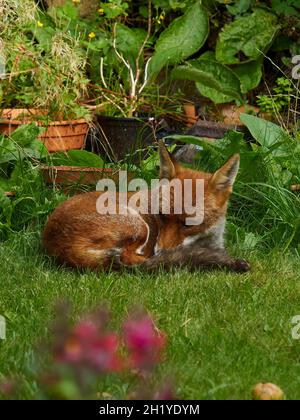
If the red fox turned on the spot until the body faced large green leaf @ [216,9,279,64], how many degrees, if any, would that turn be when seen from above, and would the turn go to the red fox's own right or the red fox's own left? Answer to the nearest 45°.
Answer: approximately 90° to the red fox's own left

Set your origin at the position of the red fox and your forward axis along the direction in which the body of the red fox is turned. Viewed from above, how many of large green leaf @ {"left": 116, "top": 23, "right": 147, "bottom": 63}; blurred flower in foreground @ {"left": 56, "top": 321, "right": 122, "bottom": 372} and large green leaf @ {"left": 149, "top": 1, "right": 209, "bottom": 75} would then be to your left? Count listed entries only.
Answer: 2

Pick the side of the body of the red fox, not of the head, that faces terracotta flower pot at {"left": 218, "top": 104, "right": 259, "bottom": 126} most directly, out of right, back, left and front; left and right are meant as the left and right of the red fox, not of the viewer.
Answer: left

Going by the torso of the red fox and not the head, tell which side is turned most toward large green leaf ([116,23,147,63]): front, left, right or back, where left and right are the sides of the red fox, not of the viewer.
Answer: left

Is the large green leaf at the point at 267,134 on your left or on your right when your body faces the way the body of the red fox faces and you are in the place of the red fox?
on your left

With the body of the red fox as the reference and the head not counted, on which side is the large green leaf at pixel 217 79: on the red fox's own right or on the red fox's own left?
on the red fox's own left

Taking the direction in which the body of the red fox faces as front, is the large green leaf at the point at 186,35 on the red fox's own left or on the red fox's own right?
on the red fox's own left

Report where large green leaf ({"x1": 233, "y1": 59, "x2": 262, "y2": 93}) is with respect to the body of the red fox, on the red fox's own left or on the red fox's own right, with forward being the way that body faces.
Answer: on the red fox's own left

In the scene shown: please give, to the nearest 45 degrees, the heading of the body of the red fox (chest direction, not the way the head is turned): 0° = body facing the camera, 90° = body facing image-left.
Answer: approximately 270°

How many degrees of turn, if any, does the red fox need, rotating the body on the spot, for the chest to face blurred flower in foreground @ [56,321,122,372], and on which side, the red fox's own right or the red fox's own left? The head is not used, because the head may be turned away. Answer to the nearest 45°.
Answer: approximately 90° to the red fox's own right
